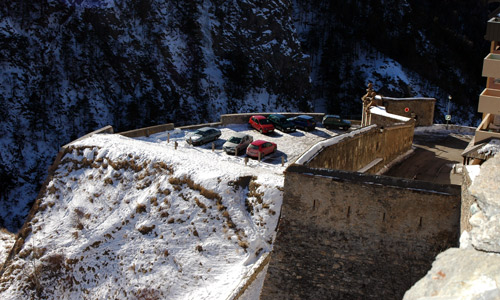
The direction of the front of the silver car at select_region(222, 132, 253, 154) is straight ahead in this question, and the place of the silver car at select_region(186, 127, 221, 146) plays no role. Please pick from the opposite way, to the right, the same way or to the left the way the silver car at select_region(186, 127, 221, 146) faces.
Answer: the same way

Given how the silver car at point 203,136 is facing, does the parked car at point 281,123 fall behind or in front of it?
behind

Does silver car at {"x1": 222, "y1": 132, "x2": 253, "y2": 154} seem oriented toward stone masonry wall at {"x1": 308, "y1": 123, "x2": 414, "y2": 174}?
no

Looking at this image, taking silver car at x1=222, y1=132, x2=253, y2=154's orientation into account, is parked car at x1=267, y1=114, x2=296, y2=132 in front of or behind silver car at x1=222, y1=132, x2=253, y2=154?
behind

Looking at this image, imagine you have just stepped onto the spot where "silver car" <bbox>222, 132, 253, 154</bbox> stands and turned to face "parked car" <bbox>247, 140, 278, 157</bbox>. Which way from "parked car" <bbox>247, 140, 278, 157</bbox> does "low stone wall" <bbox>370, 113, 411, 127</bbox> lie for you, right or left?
left

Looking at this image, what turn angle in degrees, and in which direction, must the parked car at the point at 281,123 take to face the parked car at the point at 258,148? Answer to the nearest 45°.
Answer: approximately 45° to its right

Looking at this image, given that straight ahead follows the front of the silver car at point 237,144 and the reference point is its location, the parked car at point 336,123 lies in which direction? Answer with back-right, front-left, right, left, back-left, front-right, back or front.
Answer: back

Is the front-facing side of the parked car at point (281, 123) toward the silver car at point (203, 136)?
no

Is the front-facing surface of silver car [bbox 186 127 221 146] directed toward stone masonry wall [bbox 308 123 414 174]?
no

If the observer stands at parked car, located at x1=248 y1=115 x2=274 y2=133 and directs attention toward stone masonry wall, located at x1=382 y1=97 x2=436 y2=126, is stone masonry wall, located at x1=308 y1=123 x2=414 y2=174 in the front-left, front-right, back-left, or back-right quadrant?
front-right
